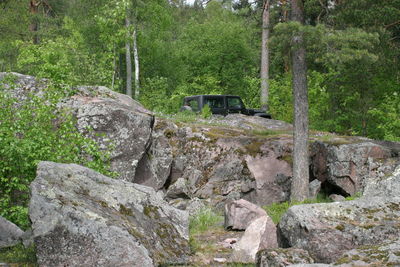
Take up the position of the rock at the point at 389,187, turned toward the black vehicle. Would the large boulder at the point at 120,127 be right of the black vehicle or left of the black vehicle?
left

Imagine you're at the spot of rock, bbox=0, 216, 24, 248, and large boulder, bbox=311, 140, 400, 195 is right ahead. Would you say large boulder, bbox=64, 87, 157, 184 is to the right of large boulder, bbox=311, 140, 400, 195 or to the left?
left

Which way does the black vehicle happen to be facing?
to the viewer's right

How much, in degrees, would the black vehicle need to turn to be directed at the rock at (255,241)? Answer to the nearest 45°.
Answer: approximately 90° to its right

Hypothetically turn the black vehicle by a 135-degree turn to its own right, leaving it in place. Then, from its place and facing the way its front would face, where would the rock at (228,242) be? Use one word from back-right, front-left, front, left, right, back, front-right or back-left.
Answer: front-left

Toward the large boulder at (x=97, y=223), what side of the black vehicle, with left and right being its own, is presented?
right

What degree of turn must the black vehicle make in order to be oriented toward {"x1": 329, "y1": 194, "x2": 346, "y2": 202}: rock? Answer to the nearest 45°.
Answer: approximately 90° to its right

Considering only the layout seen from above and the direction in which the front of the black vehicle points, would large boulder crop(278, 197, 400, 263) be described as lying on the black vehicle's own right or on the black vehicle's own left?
on the black vehicle's own right

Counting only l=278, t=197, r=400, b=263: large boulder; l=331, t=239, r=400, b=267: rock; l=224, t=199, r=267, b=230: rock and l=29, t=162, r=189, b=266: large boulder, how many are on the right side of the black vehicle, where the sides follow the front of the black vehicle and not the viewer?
4

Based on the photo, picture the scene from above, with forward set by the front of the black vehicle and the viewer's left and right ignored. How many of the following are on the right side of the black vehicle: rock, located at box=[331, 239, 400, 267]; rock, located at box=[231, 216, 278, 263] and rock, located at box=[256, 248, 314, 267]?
3

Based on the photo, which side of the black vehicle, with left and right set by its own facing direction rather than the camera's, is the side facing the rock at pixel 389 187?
right

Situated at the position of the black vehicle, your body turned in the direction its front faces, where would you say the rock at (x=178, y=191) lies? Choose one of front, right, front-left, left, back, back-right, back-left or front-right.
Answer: right

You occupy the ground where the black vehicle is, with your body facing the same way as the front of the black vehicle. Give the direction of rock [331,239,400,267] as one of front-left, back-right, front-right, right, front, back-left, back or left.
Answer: right
